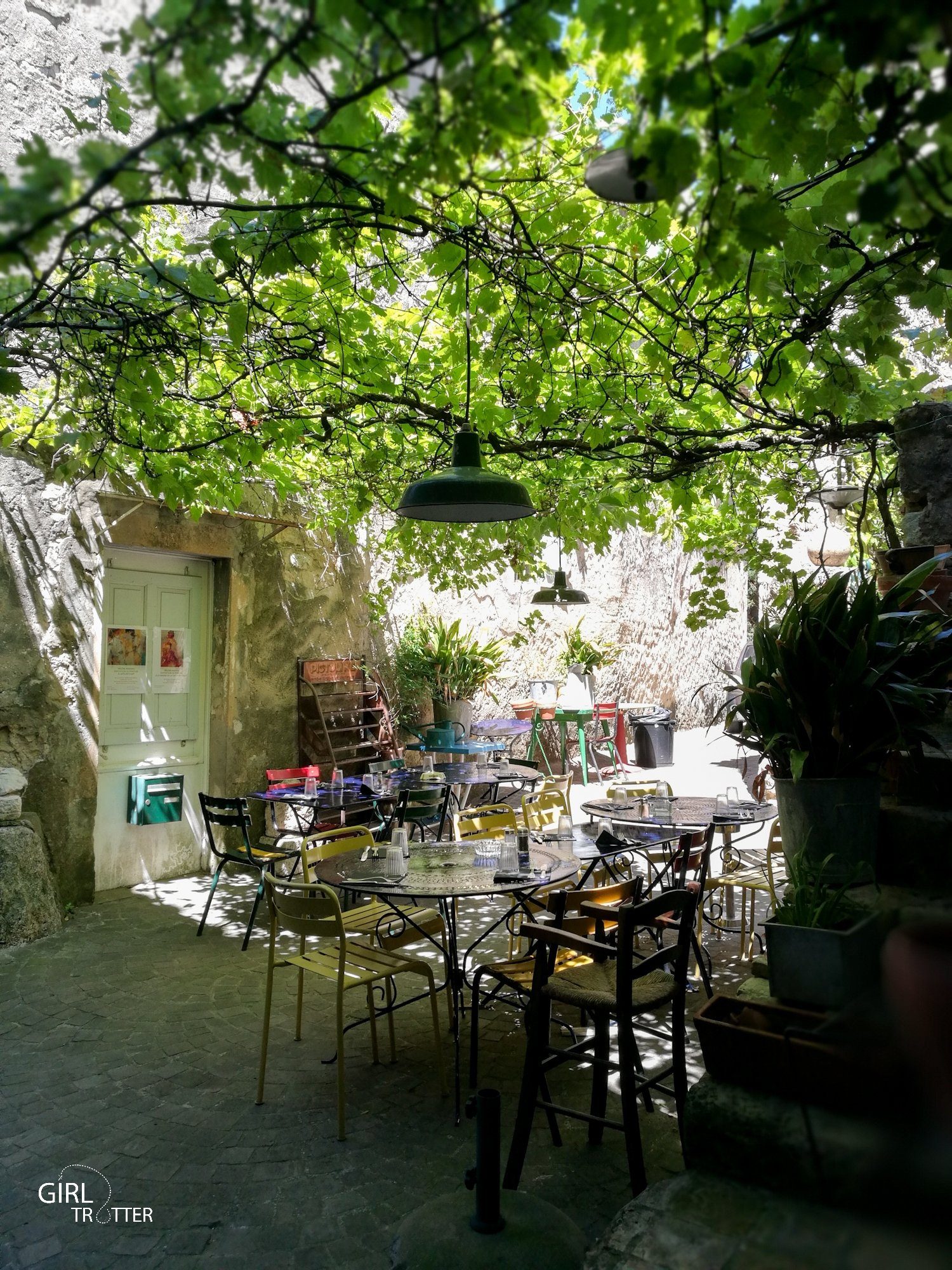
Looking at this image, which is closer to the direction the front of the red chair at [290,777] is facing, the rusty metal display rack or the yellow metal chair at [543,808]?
the yellow metal chair

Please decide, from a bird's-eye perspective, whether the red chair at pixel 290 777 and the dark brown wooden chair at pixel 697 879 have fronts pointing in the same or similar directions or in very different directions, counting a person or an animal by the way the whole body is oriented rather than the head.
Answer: very different directions

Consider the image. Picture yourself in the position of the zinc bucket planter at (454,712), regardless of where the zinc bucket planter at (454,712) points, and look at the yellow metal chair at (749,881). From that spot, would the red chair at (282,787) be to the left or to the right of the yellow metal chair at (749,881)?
right

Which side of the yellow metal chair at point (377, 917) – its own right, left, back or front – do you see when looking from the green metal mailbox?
back

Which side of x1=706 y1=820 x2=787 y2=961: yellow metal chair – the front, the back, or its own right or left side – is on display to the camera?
left

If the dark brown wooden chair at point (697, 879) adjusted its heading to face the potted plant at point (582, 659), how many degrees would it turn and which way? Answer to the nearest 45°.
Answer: approximately 45° to its right

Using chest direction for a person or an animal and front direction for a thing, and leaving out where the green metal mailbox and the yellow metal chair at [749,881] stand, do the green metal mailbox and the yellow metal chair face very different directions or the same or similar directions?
very different directions
